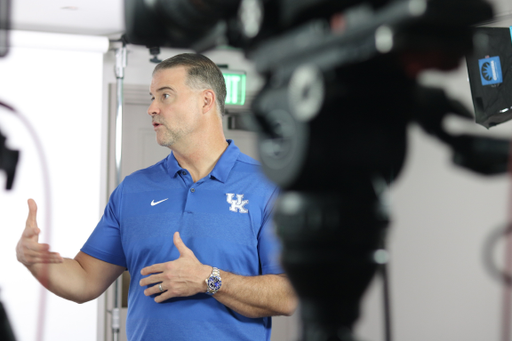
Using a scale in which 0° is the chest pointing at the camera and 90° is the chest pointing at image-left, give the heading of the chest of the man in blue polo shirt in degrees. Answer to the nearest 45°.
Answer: approximately 0°

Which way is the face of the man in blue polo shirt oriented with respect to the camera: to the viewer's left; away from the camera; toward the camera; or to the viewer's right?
to the viewer's left

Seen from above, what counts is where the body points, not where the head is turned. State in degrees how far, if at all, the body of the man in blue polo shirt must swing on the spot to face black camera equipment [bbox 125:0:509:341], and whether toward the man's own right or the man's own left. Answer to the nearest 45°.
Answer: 0° — they already face it
